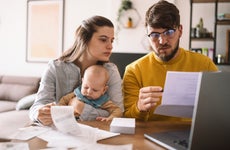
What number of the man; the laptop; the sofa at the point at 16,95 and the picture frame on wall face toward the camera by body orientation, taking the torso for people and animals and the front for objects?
3

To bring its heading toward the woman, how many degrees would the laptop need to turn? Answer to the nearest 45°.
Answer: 0° — it already faces them

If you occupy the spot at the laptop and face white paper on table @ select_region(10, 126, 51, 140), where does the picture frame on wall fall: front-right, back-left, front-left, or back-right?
front-right

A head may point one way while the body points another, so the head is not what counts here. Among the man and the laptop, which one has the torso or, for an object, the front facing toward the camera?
the man

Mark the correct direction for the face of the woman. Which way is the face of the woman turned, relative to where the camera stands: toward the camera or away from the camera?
toward the camera

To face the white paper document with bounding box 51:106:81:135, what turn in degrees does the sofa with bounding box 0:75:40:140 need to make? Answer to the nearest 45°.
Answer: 0° — it already faces it

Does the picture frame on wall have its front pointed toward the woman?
yes

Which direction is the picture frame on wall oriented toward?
toward the camera

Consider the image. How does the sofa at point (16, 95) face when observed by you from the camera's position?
facing the viewer

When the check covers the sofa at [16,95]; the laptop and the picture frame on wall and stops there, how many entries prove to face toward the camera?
2

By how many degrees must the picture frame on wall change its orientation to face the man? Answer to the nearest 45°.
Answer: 0° — it already faces them
